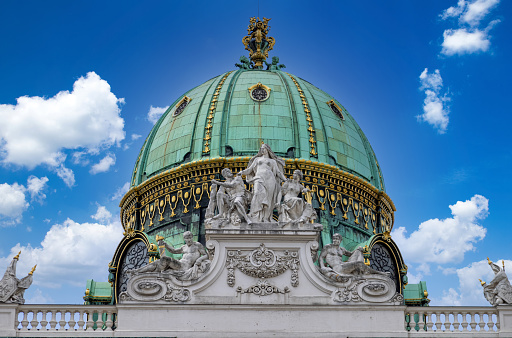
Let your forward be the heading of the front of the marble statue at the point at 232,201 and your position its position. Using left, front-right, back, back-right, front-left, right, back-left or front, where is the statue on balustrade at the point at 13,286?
front-right

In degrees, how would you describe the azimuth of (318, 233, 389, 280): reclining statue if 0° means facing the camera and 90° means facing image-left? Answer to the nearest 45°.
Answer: approximately 315°

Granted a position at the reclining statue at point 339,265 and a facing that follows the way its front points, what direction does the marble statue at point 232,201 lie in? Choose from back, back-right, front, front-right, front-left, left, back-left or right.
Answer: back-right

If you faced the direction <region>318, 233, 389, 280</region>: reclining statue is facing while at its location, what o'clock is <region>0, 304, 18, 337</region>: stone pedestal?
The stone pedestal is roughly at 4 o'clock from the reclining statue.

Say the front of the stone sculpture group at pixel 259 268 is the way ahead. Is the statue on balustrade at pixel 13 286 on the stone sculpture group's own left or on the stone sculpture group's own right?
on the stone sculpture group's own right

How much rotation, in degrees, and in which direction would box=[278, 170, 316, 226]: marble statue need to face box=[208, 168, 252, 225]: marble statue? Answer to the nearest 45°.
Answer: approximately 90° to its right

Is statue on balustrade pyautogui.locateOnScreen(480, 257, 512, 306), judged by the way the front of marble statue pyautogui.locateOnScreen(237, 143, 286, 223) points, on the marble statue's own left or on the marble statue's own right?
on the marble statue's own left

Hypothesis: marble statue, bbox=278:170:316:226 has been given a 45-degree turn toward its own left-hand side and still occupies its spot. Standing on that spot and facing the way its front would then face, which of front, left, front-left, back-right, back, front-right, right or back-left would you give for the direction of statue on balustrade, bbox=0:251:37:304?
back-right

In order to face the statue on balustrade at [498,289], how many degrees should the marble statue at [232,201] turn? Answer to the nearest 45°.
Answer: approximately 135° to its left

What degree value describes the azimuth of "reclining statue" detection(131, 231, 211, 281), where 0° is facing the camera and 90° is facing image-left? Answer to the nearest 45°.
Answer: approximately 45°
